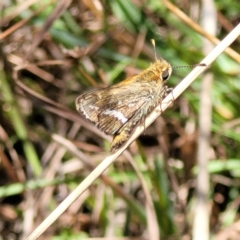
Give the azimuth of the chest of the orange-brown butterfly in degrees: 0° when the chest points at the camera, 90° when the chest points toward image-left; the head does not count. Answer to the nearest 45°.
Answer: approximately 270°
